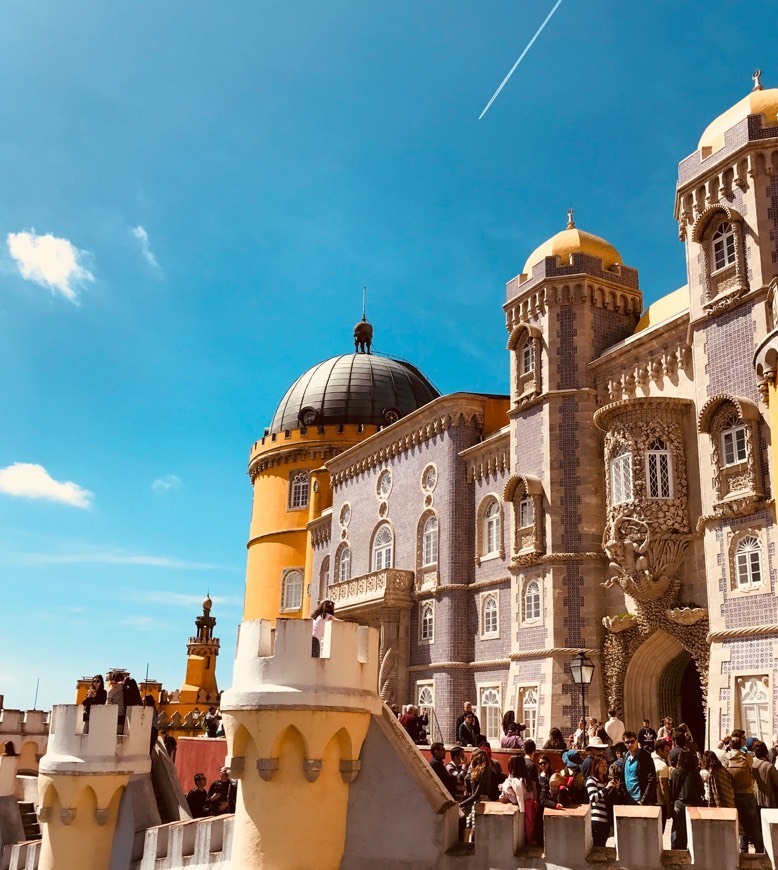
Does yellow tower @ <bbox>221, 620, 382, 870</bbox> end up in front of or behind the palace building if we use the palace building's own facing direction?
in front

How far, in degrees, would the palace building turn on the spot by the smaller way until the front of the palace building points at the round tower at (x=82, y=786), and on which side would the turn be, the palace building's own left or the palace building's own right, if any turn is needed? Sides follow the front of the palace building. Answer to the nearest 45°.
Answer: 0° — it already faces it

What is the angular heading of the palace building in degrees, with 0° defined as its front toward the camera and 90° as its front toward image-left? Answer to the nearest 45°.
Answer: approximately 45°

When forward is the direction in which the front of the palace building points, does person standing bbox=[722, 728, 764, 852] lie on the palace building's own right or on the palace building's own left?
on the palace building's own left

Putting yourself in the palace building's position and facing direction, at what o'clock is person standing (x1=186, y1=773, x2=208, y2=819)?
The person standing is roughly at 12 o'clock from the palace building.

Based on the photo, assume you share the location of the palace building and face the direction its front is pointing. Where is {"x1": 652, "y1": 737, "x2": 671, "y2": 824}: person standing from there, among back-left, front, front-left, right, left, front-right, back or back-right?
front-left
